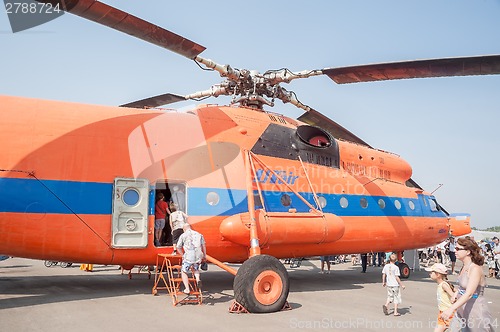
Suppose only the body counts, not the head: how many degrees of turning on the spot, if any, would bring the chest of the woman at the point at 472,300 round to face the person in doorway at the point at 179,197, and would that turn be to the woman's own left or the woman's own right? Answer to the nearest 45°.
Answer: approximately 45° to the woman's own right

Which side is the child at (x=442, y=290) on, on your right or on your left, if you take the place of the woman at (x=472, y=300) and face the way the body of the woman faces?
on your right

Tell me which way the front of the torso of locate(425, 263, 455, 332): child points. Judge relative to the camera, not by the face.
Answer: to the viewer's left

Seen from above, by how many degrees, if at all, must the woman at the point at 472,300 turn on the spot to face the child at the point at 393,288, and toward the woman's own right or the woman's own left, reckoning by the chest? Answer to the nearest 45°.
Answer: approximately 90° to the woman's own right

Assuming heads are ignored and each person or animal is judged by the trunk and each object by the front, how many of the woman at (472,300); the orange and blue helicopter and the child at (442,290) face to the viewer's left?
2

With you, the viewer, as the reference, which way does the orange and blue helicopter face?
facing away from the viewer and to the right of the viewer

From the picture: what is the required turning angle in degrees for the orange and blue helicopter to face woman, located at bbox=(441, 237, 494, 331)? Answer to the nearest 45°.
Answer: approximately 90° to its right

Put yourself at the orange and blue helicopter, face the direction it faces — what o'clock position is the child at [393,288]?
The child is roughly at 2 o'clock from the orange and blue helicopter.
